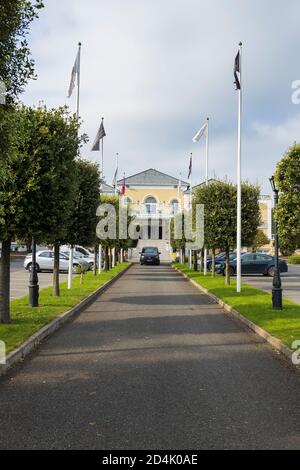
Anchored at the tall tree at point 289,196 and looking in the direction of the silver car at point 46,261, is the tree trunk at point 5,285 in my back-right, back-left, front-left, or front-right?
front-left

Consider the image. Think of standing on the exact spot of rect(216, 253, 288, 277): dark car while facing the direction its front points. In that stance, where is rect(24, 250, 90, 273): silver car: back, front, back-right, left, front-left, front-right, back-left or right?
front

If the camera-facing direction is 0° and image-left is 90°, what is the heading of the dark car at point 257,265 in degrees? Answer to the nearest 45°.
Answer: approximately 90°

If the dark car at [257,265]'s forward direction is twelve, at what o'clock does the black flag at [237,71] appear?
The black flag is roughly at 9 o'clock from the dark car.

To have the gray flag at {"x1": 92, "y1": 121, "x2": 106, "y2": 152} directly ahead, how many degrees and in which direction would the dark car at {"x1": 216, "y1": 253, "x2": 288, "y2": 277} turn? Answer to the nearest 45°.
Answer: approximately 45° to its left

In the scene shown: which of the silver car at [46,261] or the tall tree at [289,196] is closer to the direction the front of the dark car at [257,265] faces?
the silver car

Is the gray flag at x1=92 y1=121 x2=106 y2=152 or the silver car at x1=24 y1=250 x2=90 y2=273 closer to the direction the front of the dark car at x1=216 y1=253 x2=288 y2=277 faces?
the silver car
